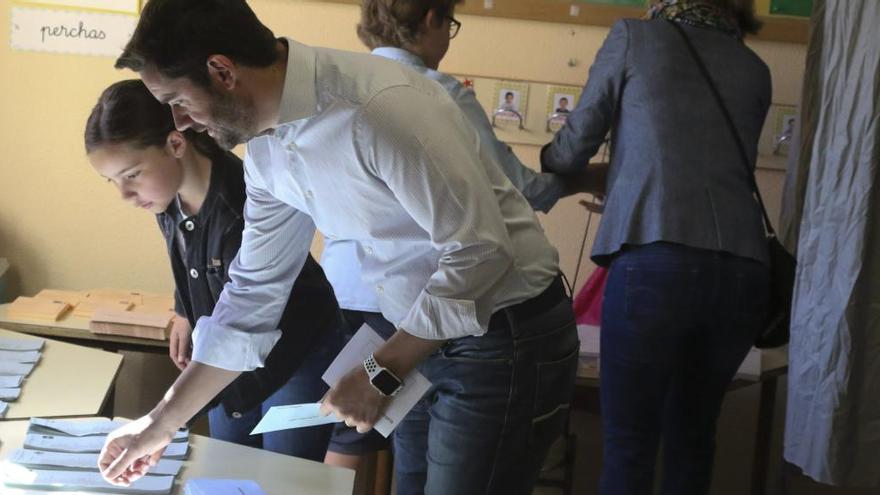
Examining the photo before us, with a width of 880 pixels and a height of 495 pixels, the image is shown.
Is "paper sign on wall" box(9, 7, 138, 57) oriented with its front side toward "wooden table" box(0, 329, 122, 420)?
yes

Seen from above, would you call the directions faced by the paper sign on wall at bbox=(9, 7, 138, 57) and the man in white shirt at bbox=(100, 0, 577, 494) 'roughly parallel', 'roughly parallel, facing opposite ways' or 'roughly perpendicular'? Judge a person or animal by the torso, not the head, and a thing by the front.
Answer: roughly perpendicular

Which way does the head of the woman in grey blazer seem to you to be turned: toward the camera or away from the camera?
away from the camera

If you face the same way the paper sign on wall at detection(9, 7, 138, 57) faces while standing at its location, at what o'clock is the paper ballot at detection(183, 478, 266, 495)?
The paper ballot is roughly at 12 o'clock from the paper sign on wall.

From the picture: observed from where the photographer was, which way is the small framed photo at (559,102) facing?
facing the viewer

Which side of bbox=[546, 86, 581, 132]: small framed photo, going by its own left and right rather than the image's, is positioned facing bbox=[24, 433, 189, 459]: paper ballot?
front

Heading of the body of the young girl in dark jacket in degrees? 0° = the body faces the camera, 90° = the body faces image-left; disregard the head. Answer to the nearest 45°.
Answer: approximately 45°

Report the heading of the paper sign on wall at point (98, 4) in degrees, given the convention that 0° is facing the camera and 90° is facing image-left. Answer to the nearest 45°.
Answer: approximately 0°

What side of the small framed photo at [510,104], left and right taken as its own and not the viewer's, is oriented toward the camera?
front

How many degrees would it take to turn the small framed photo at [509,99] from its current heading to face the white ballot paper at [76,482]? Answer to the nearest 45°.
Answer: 0° — it already faces it

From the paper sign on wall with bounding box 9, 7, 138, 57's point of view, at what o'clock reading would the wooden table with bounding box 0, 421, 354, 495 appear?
The wooden table is roughly at 12 o'clock from the paper sign on wall.

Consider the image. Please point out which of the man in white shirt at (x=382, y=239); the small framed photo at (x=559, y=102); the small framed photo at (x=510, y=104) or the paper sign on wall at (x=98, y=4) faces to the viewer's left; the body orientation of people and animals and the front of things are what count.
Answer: the man in white shirt

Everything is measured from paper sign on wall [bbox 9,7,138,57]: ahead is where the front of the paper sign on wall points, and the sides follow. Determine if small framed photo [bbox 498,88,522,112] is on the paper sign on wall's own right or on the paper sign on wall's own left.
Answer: on the paper sign on wall's own left
